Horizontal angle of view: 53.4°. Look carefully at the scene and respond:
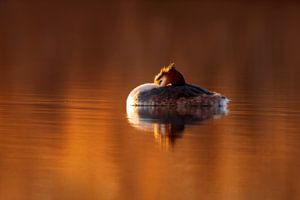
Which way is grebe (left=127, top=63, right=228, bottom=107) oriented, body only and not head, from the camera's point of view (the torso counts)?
to the viewer's left
